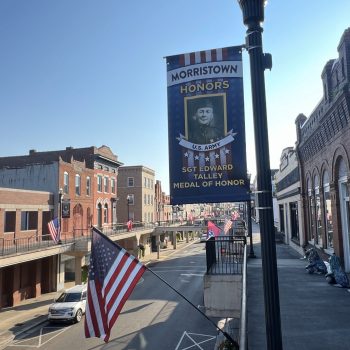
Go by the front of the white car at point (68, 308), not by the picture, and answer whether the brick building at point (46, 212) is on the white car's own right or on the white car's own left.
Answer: on the white car's own right

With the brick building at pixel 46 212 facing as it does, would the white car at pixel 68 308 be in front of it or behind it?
in front

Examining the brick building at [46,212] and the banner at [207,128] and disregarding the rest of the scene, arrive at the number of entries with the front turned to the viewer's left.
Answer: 0

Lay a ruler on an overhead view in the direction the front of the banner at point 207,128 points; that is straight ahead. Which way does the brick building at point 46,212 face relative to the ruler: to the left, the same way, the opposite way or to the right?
to the left

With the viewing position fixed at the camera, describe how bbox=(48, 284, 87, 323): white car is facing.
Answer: facing the viewer and to the left of the viewer

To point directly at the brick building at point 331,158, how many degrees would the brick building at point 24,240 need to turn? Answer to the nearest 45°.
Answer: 0° — it already faces it

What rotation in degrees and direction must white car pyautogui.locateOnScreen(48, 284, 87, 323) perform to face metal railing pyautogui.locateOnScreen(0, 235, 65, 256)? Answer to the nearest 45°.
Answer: approximately 90° to its right

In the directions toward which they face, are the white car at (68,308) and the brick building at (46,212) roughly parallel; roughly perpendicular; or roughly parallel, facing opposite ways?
roughly perpendicular

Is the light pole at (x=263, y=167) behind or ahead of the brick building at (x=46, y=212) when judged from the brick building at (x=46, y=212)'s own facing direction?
ahead

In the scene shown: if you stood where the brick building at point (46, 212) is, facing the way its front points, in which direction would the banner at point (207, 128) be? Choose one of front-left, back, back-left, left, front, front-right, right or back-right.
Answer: front-right

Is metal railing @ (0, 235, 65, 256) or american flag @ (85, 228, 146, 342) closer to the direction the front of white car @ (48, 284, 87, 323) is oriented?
the american flag

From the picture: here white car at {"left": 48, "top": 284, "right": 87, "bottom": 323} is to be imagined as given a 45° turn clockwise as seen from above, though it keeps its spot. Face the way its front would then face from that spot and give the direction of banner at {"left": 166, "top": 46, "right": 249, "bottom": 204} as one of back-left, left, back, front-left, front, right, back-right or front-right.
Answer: left

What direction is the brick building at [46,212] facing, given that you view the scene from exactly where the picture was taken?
facing the viewer and to the right of the viewer

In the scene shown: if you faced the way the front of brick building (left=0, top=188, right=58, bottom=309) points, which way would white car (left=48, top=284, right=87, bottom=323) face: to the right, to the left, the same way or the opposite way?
to the right

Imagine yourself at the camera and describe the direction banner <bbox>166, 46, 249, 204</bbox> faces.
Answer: facing the viewer

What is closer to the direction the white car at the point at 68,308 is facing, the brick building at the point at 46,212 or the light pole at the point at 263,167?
the light pole
